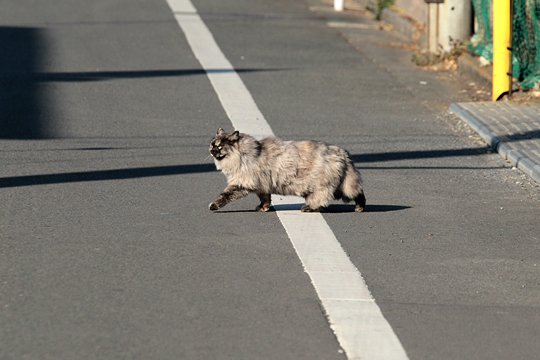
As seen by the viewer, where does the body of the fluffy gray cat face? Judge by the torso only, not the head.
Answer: to the viewer's left

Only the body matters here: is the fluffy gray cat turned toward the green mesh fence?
no

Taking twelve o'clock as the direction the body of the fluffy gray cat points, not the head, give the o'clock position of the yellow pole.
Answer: The yellow pole is roughly at 4 o'clock from the fluffy gray cat.

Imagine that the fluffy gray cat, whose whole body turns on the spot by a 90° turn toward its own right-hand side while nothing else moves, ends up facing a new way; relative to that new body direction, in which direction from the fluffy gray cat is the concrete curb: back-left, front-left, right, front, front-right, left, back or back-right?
front-right
